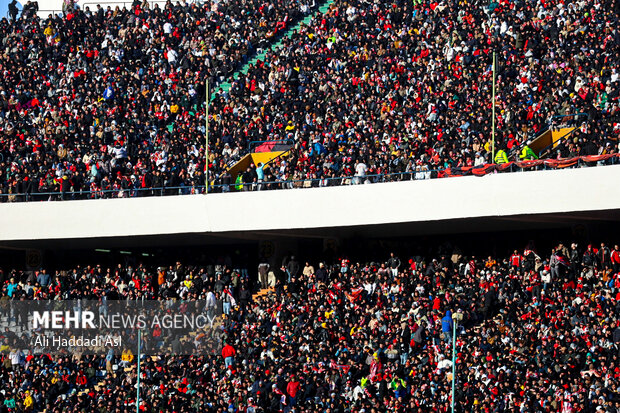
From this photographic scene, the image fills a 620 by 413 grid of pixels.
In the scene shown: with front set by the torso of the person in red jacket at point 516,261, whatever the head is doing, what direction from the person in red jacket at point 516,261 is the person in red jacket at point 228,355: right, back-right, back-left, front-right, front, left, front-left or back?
right

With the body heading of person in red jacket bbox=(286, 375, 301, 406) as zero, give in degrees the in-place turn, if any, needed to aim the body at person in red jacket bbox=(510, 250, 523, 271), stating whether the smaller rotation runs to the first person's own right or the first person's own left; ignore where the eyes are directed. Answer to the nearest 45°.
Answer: approximately 90° to the first person's own left

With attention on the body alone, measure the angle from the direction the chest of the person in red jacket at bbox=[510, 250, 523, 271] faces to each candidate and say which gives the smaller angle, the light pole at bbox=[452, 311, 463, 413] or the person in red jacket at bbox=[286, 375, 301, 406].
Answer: the light pole

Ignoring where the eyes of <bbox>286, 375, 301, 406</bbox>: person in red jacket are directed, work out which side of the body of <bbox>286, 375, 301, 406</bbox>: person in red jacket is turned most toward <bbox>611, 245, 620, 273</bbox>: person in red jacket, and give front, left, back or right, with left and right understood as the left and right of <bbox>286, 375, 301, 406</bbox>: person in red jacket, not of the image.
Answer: left

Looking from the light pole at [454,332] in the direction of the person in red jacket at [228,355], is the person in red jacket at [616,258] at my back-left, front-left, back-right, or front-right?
back-right

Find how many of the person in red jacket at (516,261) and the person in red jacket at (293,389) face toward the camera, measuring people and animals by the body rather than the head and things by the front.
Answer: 2

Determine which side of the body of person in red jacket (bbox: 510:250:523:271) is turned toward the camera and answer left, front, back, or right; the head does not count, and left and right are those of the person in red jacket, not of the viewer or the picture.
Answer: front

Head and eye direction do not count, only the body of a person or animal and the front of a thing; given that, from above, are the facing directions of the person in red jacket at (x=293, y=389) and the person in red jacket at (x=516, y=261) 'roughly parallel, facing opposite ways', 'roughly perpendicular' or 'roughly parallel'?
roughly parallel

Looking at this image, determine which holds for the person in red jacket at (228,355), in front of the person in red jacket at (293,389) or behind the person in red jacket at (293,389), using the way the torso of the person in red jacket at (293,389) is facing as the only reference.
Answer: behind

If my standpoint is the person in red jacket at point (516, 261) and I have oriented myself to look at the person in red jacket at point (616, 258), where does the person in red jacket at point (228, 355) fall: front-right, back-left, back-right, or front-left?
back-right
